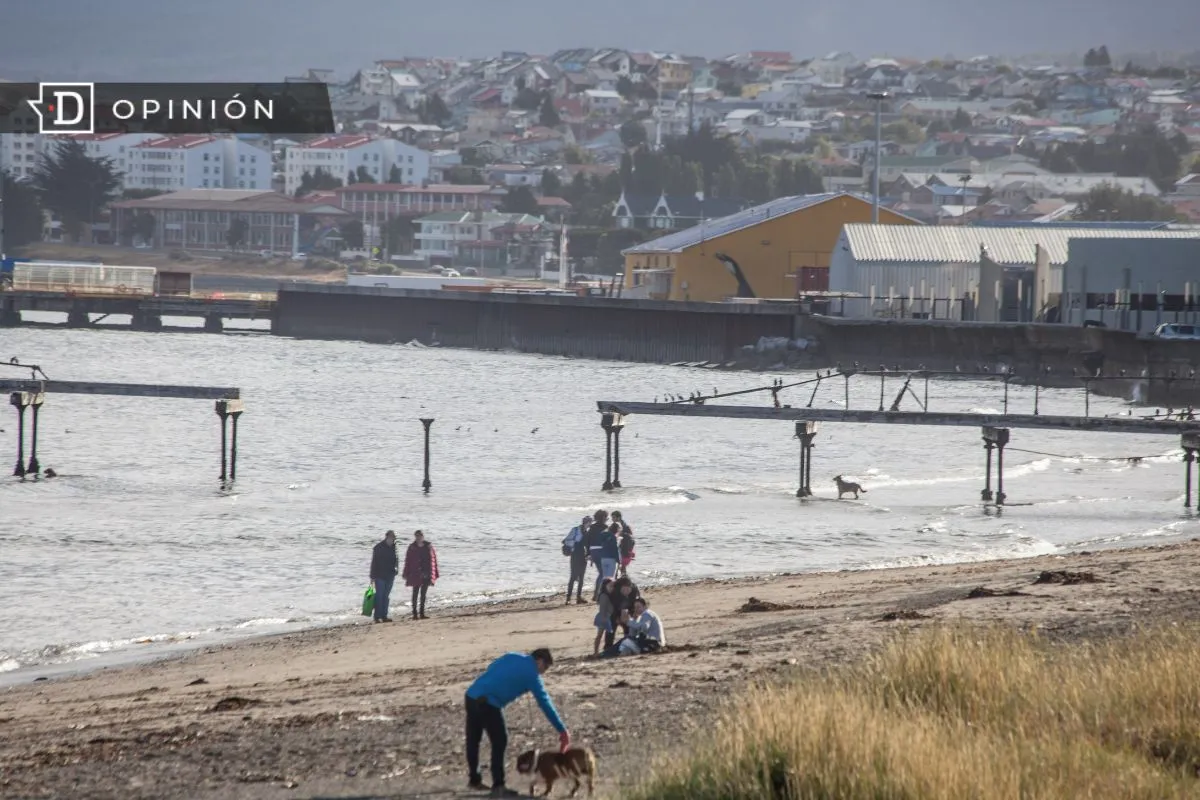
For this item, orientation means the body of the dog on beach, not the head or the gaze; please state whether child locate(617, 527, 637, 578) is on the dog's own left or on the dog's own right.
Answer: on the dog's own right

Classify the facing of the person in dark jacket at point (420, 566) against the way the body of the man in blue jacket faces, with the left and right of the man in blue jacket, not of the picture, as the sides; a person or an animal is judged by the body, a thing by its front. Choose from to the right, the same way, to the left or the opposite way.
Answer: to the right

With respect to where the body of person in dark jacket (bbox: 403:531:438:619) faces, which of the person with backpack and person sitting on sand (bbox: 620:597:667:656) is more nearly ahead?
the person sitting on sand

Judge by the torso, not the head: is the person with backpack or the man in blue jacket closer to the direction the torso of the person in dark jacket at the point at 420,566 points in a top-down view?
the man in blue jacket

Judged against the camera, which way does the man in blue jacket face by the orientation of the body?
to the viewer's right

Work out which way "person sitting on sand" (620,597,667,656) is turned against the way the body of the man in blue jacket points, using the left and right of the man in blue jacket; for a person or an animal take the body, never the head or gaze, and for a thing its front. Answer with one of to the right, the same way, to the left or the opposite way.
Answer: the opposite way

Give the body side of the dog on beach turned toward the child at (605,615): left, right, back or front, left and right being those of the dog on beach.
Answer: right

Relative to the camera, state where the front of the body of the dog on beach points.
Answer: to the viewer's left

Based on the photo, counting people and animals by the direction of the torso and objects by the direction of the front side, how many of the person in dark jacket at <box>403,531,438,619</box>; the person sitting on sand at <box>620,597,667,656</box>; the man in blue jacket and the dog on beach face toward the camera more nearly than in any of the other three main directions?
1

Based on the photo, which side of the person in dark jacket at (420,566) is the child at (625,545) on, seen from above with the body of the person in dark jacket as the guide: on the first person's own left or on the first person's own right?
on the first person's own left

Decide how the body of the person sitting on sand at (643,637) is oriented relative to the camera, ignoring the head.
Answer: to the viewer's left

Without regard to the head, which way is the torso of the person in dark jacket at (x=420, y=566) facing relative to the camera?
toward the camera

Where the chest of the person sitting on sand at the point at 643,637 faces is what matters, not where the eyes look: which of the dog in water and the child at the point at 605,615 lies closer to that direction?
the child

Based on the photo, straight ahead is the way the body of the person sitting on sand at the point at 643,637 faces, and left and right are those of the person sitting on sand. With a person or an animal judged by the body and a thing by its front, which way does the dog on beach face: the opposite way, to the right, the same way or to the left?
the same way
